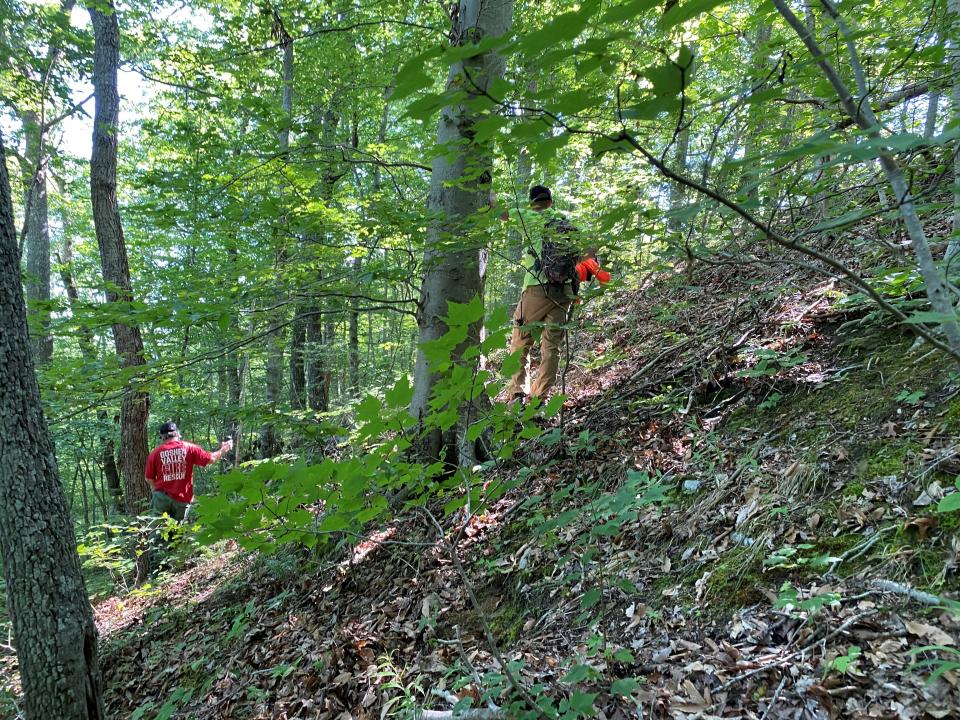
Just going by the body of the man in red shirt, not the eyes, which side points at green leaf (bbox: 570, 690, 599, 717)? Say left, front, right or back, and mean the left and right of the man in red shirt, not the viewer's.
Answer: back

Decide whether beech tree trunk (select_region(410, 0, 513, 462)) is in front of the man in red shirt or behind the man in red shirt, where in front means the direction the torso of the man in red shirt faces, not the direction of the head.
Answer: behind

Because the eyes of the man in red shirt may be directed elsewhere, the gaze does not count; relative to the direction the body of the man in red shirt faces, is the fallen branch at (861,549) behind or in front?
behind

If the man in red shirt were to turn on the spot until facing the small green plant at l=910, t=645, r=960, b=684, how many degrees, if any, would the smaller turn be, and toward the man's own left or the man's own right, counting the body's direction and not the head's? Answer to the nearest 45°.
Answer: approximately 180°

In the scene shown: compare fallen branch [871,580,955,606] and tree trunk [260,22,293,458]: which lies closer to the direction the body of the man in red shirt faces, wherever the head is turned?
the tree trunk

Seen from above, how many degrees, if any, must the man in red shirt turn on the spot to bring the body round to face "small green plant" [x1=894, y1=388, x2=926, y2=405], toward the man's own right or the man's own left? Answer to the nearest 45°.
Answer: approximately 135° to the man's own right

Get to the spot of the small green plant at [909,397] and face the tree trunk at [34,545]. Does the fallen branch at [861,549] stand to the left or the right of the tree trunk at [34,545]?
left

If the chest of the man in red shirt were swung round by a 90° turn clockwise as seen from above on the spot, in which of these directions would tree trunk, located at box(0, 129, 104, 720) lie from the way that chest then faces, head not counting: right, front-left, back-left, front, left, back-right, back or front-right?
right

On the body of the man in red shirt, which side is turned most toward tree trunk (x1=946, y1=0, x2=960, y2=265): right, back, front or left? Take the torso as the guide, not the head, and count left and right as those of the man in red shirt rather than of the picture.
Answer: right

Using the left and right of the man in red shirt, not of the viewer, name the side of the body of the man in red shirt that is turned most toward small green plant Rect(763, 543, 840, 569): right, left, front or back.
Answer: back

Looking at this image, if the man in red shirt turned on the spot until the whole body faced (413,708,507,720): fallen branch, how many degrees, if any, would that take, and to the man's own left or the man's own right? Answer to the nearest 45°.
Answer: approximately 180°

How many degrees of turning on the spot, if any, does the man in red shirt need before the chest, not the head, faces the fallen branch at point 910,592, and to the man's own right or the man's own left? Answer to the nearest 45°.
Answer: approximately 180°

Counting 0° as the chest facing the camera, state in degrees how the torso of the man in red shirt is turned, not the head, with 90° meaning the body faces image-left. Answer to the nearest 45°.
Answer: approximately 180°

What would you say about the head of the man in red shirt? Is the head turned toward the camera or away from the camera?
away from the camera
